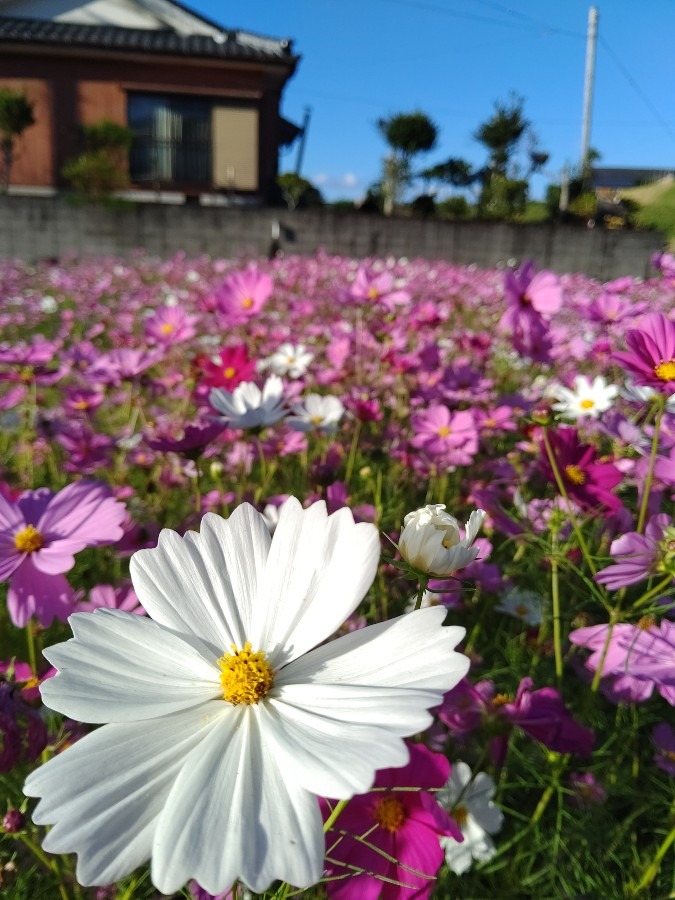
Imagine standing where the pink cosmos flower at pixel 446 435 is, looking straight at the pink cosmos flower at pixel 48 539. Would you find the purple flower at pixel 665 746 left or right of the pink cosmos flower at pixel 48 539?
left

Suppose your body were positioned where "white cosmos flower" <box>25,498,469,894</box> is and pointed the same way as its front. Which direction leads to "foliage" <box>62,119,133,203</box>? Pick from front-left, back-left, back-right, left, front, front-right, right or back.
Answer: back

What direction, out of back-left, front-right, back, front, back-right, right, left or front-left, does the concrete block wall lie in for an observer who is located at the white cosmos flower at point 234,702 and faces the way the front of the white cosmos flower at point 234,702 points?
back

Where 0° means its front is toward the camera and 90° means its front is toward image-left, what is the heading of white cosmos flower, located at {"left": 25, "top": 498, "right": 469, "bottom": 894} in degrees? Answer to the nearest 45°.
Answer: approximately 0°

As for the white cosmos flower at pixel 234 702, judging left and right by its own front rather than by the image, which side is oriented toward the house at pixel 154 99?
back

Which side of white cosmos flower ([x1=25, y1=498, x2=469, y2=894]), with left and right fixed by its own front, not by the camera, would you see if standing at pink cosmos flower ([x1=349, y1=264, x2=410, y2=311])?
back

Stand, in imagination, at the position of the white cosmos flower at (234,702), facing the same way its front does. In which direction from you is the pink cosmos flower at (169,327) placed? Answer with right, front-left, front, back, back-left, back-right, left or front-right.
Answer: back

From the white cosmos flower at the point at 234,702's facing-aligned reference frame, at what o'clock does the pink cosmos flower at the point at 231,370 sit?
The pink cosmos flower is roughly at 6 o'clock from the white cosmos flower.

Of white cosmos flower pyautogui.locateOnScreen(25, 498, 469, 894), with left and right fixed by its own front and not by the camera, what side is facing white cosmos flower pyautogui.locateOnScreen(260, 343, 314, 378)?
back
